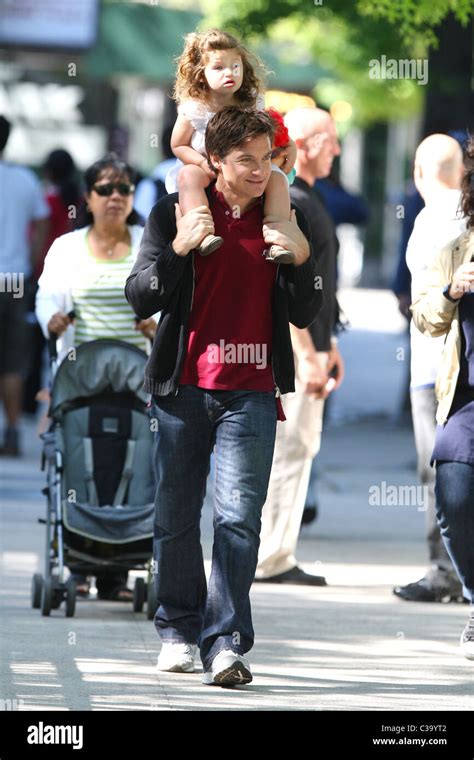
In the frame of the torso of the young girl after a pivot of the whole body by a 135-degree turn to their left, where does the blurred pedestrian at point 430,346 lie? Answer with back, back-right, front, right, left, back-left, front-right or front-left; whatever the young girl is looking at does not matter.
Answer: front

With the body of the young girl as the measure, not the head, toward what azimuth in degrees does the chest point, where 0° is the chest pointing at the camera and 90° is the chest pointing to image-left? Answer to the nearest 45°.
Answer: approximately 0°

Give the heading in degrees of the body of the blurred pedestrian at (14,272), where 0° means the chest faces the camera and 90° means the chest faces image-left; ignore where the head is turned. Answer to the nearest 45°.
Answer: approximately 180°
